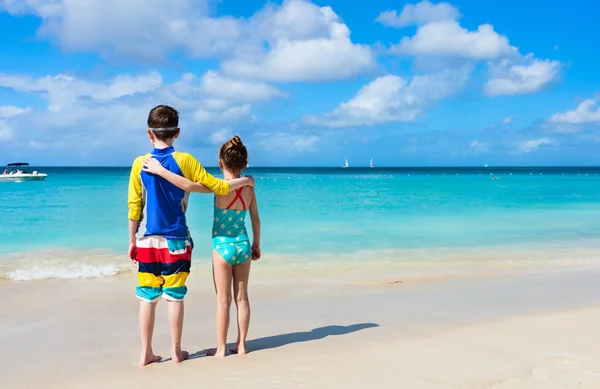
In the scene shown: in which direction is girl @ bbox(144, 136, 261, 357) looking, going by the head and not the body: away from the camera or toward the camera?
away from the camera

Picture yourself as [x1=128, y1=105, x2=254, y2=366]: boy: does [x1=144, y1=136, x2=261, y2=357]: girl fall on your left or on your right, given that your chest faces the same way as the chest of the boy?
on your right

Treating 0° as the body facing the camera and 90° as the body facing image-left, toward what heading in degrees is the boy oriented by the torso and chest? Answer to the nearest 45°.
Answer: approximately 180°

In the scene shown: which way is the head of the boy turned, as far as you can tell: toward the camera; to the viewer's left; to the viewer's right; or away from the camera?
away from the camera
